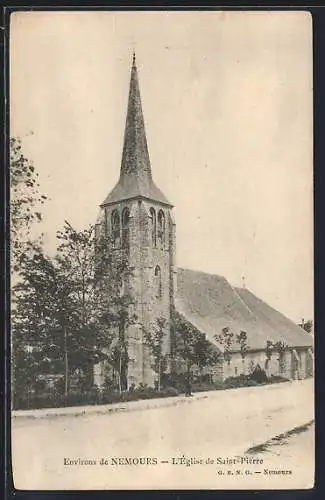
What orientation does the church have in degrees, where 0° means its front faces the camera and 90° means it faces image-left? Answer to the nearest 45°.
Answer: approximately 45°
